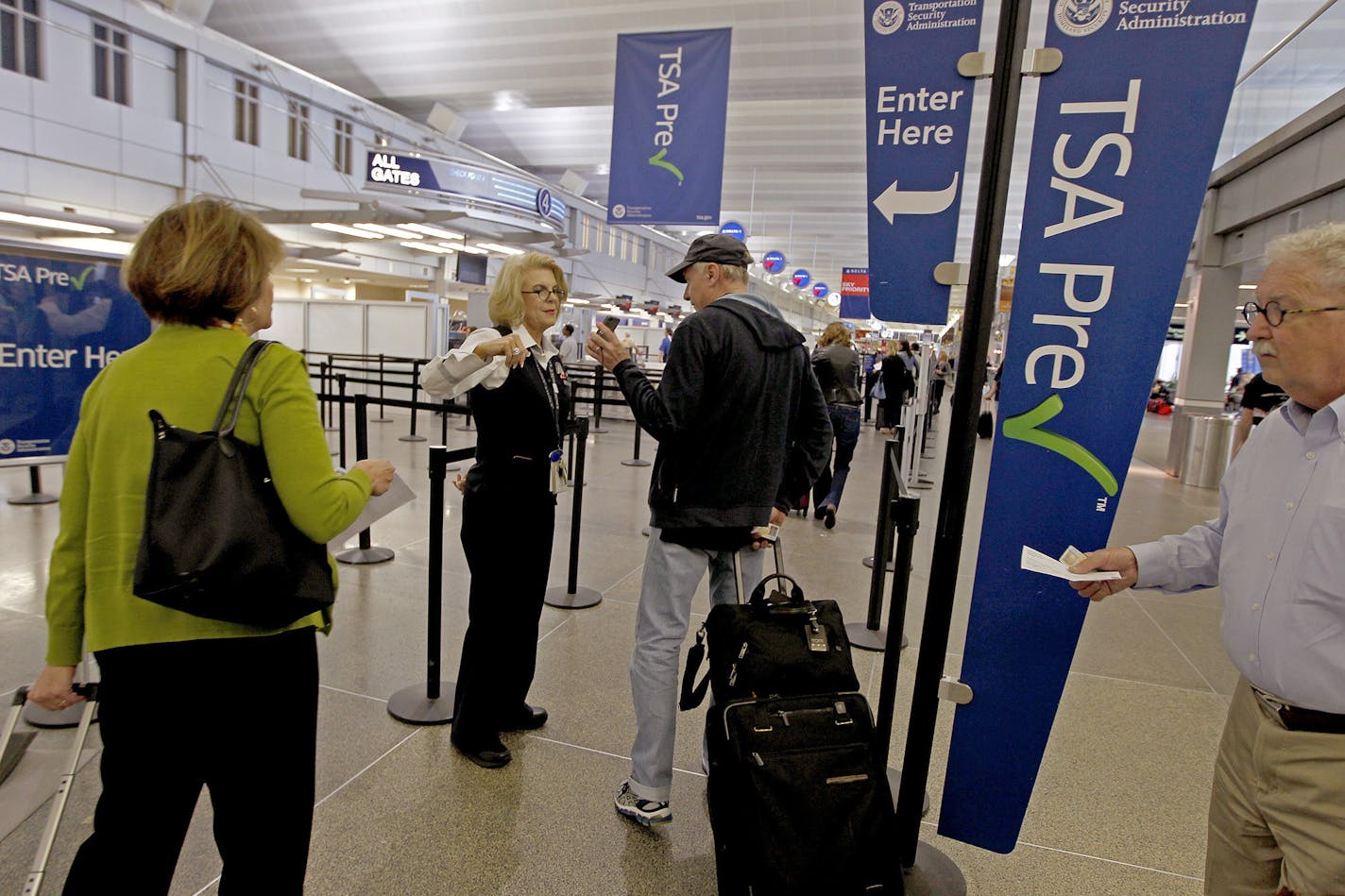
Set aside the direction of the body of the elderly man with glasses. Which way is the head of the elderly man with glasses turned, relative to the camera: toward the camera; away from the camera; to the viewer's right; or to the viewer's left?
to the viewer's left

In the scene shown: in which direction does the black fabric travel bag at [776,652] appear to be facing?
toward the camera

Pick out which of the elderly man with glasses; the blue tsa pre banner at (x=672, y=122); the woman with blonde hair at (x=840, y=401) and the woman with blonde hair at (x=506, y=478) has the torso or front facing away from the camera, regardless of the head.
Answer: the woman with blonde hair at (x=840, y=401)

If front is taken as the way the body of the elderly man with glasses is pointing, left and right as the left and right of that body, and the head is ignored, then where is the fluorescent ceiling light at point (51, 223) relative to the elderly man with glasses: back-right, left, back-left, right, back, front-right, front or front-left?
front-right

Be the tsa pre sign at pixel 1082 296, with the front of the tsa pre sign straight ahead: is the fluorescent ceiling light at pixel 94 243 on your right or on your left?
on your right

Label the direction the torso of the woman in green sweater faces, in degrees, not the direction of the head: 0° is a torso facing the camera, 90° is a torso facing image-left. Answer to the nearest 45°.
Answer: approximately 225°

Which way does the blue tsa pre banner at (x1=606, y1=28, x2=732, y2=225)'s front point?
toward the camera

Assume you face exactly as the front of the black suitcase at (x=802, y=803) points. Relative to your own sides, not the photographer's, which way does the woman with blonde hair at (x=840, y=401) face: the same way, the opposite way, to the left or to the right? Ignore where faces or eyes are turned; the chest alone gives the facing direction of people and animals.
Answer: the opposite way

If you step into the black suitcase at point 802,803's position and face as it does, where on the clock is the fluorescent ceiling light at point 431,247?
The fluorescent ceiling light is roughly at 5 o'clock from the black suitcase.

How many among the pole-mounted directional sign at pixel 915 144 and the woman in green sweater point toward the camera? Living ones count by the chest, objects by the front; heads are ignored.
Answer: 1

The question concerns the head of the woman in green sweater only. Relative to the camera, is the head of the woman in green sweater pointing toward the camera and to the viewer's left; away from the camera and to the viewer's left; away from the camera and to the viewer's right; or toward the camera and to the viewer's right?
away from the camera and to the viewer's right

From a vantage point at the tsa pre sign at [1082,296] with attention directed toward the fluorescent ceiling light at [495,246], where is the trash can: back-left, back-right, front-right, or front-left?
front-right

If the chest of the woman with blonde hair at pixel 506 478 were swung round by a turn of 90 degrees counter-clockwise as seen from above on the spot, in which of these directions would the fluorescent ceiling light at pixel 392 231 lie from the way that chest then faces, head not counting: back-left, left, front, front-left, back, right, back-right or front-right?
front-left

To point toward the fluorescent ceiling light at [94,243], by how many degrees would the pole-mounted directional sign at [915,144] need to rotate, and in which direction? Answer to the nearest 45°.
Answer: approximately 135° to its right

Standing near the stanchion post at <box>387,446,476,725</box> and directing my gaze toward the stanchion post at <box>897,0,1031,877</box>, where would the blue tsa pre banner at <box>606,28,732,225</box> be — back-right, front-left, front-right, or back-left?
back-left

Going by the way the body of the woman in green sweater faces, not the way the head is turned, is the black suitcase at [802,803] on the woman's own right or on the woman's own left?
on the woman's own right

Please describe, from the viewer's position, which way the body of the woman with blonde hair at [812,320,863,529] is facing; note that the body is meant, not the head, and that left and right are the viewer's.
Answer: facing away from the viewer

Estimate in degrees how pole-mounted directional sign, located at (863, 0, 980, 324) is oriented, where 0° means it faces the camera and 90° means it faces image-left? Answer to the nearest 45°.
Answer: approximately 0°
